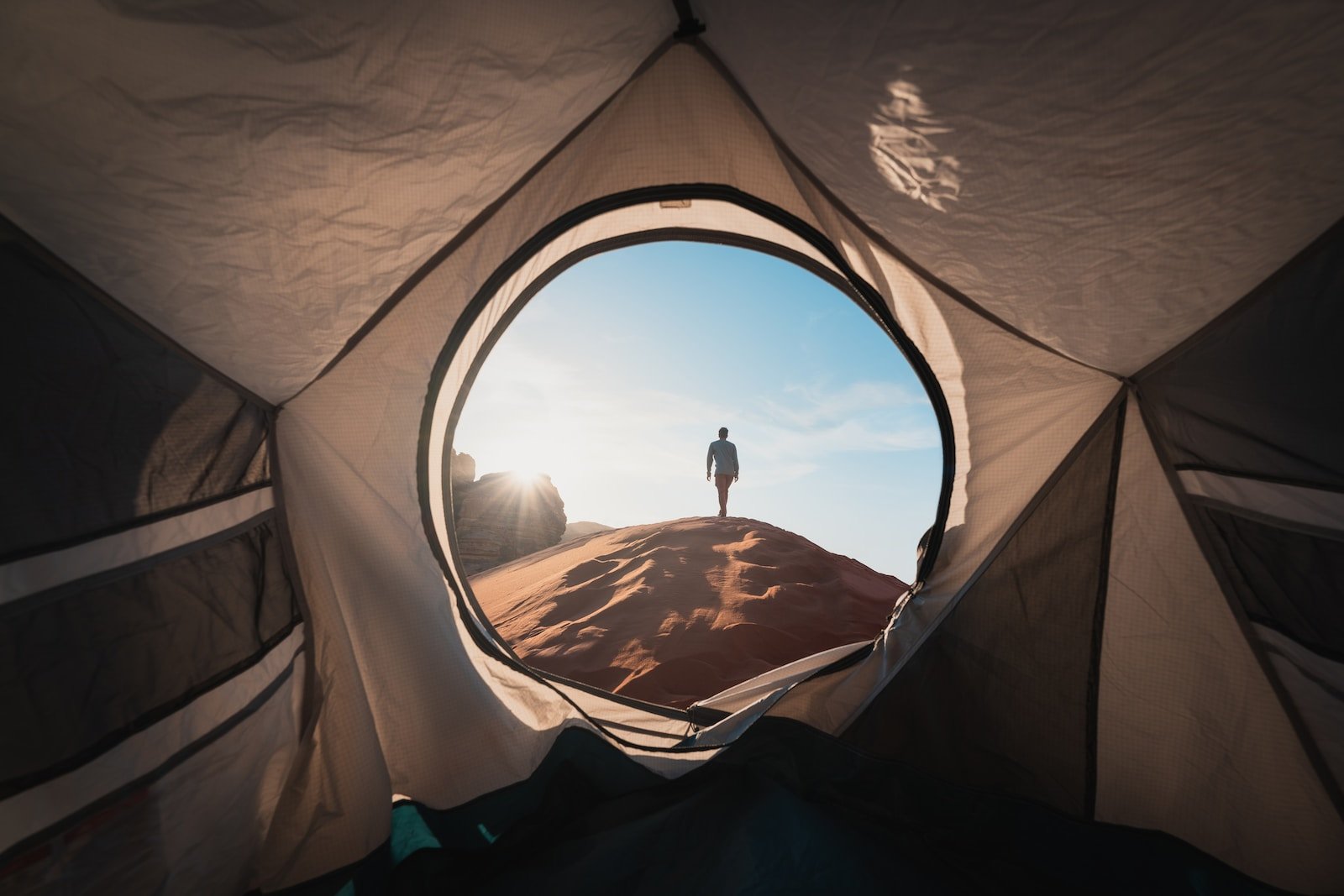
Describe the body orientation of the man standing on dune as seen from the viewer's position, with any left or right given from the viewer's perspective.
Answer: facing away from the viewer

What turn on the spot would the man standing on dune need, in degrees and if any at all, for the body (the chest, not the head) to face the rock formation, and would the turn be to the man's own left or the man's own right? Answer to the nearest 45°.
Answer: approximately 45° to the man's own left
